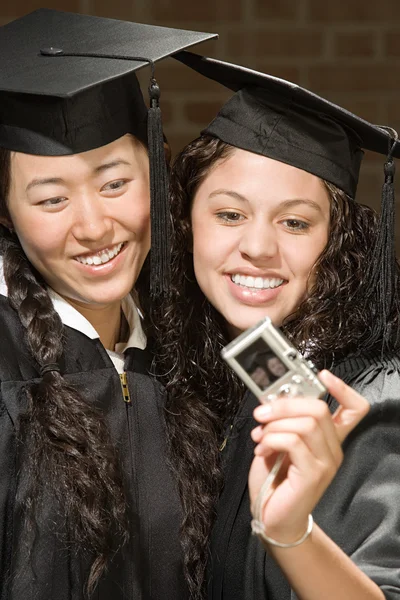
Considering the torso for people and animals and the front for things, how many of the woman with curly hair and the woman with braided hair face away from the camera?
0

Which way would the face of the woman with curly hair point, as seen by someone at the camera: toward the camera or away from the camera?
toward the camera

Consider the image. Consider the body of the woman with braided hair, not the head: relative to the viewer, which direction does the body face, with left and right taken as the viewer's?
facing the viewer and to the right of the viewer

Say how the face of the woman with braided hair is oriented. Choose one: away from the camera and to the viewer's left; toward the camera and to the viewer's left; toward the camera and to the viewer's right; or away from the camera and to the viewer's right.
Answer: toward the camera and to the viewer's right
